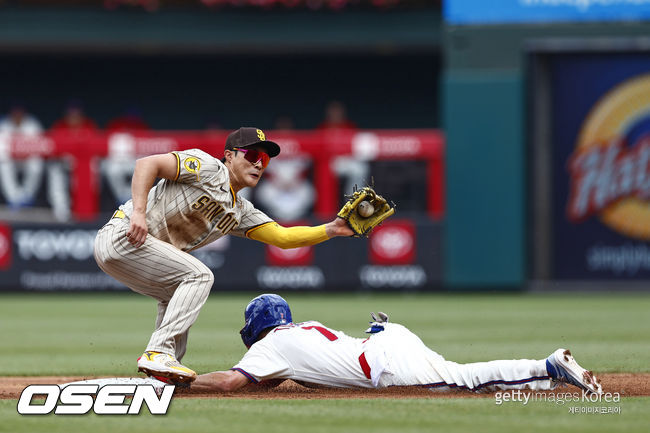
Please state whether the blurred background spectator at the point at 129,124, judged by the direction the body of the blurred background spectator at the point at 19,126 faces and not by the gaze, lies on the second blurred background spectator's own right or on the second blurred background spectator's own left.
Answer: on the second blurred background spectator's own left

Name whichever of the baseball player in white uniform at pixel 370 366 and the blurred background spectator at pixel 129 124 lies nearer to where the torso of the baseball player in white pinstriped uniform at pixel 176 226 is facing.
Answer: the baseball player in white uniform

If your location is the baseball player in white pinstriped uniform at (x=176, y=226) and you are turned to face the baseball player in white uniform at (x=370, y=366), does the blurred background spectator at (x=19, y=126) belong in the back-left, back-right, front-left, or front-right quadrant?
back-left

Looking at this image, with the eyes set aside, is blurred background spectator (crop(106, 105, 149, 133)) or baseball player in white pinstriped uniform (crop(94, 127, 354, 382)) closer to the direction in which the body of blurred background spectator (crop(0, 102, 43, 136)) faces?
the baseball player in white pinstriped uniform

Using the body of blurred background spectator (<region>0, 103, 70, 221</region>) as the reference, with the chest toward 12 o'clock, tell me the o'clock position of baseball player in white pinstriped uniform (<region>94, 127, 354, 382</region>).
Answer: The baseball player in white pinstriped uniform is roughly at 12 o'clock from the blurred background spectator.

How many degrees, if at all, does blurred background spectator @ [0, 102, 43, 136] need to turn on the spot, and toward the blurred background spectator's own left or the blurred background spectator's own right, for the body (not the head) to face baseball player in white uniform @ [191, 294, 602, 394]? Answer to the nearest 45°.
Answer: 0° — they already face them

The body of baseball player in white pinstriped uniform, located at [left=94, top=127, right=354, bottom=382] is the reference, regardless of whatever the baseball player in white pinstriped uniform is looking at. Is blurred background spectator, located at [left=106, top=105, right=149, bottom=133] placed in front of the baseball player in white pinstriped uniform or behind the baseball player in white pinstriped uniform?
behind

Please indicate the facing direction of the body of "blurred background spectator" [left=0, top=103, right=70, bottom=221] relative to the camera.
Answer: toward the camera
